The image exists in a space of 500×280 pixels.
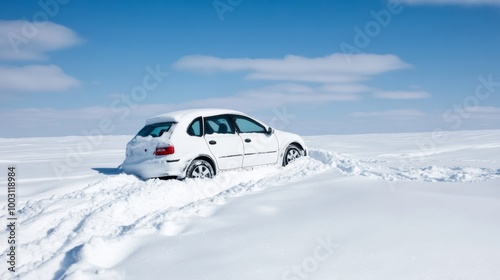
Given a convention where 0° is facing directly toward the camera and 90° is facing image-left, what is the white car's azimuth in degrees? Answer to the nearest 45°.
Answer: approximately 225°
